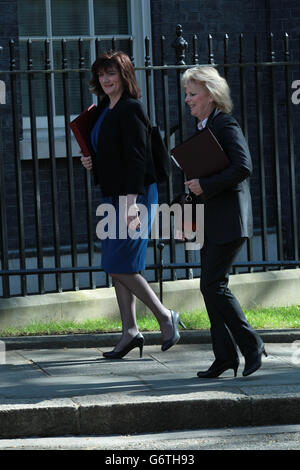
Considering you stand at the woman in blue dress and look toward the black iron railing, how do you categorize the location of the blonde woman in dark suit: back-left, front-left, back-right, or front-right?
back-right

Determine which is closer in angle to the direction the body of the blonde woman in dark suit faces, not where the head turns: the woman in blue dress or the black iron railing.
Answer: the woman in blue dress

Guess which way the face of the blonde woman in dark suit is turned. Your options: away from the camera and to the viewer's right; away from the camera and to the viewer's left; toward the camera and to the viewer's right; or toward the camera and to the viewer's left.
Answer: toward the camera and to the viewer's left

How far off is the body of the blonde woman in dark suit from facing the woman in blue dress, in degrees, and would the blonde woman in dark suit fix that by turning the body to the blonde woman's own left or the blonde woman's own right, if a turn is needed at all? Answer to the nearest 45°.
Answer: approximately 45° to the blonde woman's own right

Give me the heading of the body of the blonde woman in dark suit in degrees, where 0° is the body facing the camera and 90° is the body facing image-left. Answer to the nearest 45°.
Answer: approximately 90°

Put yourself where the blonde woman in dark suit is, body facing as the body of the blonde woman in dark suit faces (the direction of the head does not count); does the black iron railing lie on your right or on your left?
on your right
